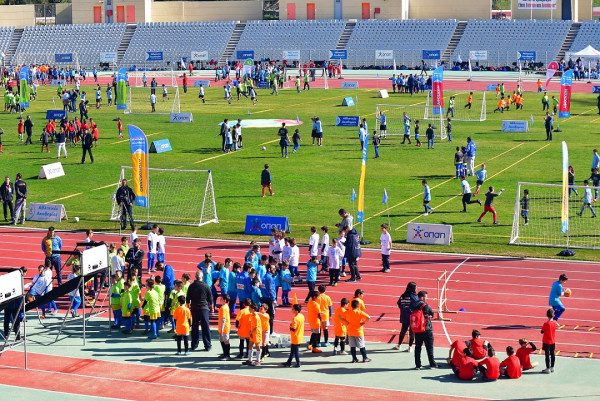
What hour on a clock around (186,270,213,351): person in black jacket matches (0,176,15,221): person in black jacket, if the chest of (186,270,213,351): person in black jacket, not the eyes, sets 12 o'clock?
(0,176,15,221): person in black jacket is roughly at 11 o'clock from (186,270,213,351): person in black jacket.

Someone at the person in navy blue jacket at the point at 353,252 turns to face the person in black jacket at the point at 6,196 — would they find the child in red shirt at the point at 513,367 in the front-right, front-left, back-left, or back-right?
back-left

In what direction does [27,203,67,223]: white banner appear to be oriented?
toward the camera

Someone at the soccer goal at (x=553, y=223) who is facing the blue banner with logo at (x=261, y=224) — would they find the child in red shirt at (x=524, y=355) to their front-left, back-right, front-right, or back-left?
front-left

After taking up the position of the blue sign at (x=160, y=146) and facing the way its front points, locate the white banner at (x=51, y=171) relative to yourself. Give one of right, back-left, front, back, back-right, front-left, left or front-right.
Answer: front-right

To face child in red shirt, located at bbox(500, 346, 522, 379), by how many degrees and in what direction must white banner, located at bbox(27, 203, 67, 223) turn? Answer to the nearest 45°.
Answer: approximately 45° to its left

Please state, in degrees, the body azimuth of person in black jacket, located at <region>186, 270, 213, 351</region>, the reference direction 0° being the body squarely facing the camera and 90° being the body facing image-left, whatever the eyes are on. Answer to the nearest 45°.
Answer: approximately 180°

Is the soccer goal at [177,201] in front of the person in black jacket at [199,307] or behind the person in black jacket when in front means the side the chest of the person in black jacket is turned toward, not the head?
in front

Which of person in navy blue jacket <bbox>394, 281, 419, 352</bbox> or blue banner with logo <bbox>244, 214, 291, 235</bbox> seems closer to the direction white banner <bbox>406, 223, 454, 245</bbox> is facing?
the person in navy blue jacket

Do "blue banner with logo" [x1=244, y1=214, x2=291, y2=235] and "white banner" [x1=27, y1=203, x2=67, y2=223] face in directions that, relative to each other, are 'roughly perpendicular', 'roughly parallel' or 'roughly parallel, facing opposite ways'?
roughly parallel

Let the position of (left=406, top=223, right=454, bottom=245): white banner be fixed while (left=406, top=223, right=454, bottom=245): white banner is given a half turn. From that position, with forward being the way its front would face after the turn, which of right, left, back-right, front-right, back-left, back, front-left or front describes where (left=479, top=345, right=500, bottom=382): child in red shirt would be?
back

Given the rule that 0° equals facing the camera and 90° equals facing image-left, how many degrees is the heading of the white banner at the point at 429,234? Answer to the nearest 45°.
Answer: approximately 0°

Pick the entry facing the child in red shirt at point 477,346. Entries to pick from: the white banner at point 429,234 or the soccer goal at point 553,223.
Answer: the white banner

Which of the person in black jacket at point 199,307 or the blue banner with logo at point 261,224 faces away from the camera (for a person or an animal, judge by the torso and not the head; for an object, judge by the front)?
the person in black jacket
